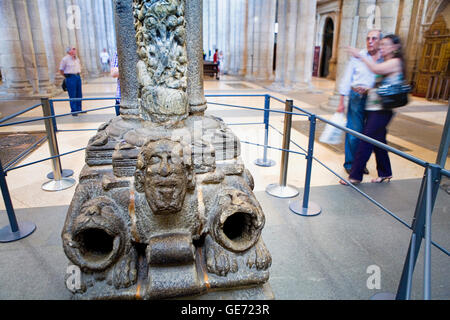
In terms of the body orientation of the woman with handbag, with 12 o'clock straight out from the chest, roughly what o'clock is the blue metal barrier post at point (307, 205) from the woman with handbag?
The blue metal barrier post is roughly at 10 o'clock from the woman with handbag.

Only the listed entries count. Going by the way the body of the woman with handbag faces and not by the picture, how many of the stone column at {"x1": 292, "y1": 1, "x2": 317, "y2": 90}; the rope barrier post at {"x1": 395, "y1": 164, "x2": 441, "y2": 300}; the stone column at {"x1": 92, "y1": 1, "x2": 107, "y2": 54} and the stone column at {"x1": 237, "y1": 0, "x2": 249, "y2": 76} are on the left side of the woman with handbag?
1

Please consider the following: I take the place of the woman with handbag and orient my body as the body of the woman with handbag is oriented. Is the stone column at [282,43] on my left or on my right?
on my right

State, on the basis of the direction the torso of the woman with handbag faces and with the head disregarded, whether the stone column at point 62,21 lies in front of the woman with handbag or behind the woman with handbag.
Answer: in front

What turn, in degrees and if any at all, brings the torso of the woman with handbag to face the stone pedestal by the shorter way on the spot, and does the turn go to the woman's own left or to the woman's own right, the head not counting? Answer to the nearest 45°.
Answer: approximately 45° to the woman's own left

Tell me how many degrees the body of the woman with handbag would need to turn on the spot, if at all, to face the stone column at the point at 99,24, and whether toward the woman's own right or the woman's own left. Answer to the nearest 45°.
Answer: approximately 45° to the woman's own right

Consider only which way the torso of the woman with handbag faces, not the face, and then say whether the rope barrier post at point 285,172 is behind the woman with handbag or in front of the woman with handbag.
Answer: in front

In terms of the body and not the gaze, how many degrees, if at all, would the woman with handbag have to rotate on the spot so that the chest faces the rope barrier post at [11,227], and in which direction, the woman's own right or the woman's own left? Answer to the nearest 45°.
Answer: approximately 45° to the woman's own left

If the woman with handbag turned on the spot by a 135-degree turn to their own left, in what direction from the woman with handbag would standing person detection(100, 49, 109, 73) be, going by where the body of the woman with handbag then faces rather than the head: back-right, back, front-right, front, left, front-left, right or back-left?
back

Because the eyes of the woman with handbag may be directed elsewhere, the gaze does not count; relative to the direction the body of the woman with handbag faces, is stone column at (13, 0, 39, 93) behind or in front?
in front

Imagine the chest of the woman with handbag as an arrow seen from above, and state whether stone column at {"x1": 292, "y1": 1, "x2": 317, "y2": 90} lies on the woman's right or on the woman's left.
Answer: on the woman's right

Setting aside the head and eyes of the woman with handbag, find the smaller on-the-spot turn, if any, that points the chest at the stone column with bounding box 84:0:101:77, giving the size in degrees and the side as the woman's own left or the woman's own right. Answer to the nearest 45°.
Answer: approximately 45° to the woman's own right

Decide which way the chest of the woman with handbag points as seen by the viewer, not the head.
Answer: to the viewer's left
